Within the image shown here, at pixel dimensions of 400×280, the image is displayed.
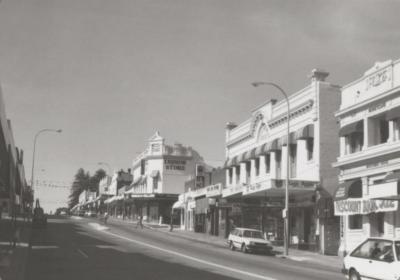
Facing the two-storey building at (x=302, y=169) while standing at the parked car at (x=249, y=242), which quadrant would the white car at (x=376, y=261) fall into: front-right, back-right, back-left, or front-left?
back-right

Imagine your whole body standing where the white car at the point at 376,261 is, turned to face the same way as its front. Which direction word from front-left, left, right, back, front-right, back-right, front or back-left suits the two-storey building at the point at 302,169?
back-left

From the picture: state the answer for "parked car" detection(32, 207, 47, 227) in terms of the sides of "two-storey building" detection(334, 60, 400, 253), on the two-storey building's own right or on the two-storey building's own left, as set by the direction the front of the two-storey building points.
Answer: on the two-storey building's own right

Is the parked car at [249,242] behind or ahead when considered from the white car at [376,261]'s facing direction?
behind

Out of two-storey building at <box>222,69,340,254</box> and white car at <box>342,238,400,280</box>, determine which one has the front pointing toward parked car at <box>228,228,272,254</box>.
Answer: the two-storey building

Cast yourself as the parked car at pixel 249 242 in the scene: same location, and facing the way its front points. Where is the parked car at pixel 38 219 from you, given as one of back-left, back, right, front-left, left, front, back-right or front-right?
back

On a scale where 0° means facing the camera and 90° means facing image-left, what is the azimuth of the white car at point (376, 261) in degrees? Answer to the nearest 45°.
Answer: approximately 315°

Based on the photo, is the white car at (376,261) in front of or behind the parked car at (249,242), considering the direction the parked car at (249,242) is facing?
in front

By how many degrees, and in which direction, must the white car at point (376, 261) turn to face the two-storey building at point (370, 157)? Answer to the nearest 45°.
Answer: approximately 135° to its left

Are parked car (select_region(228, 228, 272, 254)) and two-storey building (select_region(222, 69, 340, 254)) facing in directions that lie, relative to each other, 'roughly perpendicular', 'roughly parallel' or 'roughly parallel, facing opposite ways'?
roughly perpendicular

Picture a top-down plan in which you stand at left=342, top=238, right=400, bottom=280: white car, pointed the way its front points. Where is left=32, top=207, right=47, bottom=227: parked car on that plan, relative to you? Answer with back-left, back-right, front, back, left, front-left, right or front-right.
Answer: back

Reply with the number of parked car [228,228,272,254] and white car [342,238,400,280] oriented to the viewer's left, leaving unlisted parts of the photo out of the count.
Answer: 0

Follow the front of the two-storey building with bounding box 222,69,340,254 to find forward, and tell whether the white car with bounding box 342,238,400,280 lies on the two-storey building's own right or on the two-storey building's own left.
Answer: on the two-storey building's own left

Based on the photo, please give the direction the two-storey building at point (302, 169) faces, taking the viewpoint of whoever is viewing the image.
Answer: facing the viewer and to the left of the viewer

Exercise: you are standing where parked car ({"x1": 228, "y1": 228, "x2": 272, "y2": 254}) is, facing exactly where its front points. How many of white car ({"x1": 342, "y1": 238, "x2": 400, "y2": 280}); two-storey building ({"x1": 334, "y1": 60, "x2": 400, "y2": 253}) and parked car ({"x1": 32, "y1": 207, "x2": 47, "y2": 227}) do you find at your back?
1

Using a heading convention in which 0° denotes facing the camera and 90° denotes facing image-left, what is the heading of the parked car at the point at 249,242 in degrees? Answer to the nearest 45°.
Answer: approximately 315°
